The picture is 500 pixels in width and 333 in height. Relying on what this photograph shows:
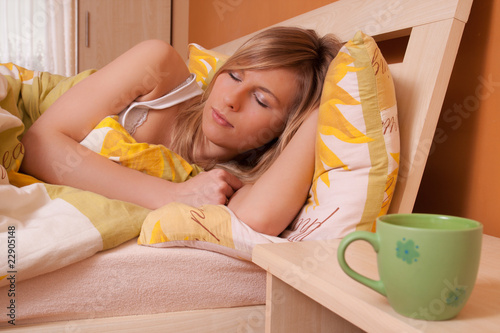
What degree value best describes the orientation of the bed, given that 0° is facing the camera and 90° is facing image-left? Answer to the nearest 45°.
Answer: approximately 45°

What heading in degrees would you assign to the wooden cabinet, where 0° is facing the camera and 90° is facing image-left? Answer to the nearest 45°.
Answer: approximately 0°

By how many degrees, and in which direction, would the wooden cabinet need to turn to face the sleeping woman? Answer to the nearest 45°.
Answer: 0° — it already faces them

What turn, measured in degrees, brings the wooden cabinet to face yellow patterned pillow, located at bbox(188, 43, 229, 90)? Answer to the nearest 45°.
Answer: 0° — it already faces it

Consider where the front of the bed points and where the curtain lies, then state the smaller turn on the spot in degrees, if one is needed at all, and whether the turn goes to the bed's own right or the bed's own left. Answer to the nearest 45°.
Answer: approximately 90° to the bed's own right

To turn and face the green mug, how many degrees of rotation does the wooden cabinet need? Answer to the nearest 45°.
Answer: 0° — it already faces it

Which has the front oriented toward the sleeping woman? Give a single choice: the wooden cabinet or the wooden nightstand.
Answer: the wooden cabinet
